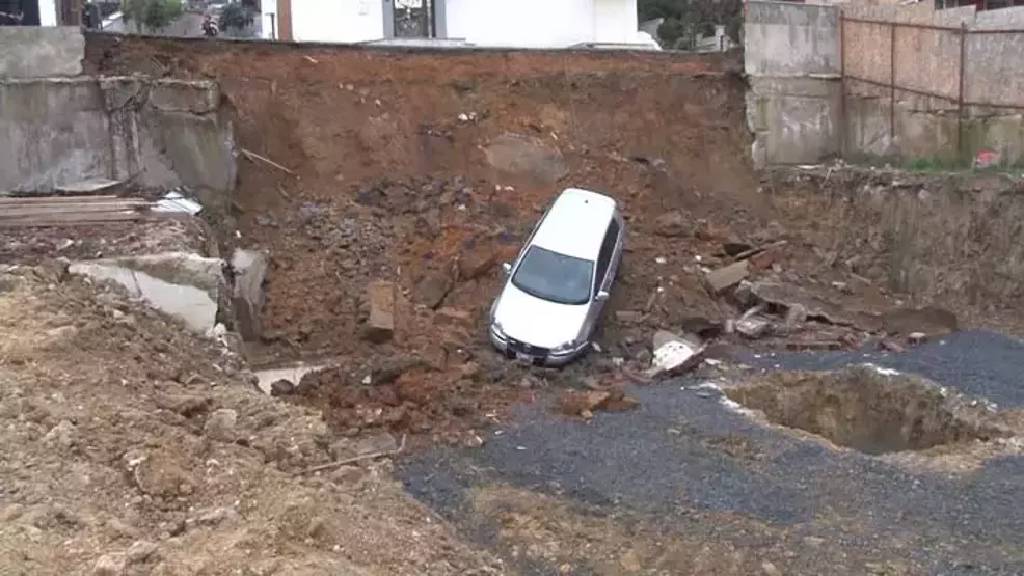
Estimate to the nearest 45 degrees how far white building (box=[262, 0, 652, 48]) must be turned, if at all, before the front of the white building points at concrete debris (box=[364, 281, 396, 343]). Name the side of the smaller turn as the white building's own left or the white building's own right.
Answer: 0° — it already faces it

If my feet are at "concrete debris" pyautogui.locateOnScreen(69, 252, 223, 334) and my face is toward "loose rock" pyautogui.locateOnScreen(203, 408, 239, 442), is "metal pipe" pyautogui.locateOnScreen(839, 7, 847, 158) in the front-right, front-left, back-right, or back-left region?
back-left

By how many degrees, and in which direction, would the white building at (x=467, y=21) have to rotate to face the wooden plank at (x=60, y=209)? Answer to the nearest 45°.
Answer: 0° — it already faces it

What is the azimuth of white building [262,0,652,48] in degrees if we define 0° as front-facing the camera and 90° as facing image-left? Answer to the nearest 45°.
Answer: approximately 0°
